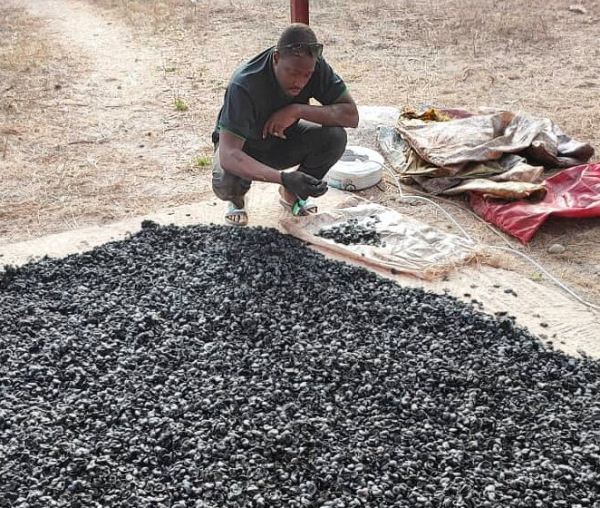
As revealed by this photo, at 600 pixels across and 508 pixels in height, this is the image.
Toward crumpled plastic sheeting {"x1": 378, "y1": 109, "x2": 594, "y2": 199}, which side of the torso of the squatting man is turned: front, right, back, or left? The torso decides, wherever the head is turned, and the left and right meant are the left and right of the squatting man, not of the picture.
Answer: left

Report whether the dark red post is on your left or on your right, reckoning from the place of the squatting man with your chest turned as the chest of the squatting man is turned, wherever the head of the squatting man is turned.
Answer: on your left

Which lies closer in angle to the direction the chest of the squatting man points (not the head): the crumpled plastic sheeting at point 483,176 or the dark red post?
the crumpled plastic sheeting

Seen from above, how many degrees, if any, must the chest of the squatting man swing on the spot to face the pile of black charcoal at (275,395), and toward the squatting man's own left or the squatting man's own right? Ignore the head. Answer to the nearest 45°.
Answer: approximately 45° to the squatting man's own right

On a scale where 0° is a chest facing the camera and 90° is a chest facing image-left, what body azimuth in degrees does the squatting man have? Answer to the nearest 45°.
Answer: approximately 315°

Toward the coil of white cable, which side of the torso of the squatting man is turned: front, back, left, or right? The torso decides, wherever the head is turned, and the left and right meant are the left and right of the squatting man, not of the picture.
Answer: left

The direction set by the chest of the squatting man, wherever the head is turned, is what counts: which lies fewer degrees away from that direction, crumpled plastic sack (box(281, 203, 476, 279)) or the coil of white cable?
the crumpled plastic sack
